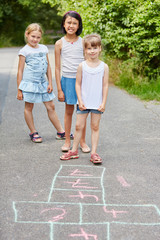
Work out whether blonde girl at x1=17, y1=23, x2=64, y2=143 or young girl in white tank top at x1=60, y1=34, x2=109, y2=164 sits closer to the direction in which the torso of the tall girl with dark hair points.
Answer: the young girl in white tank top

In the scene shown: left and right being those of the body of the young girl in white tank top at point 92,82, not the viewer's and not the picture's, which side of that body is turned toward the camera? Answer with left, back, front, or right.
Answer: front

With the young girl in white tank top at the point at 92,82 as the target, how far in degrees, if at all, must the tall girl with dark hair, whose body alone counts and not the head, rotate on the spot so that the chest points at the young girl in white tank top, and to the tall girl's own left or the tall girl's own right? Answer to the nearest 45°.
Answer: approximately 45° to the tall girl's own left

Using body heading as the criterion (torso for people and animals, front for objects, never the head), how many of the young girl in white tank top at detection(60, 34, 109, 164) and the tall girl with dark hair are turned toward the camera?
2

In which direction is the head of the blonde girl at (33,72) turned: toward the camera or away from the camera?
toward the camera

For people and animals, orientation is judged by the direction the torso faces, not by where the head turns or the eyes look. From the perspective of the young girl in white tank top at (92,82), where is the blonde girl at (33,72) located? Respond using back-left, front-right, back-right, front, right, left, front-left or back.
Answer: back-right

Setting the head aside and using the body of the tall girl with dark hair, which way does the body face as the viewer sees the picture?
toward the camera

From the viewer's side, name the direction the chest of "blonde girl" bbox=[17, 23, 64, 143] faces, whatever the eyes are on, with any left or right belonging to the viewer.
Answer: facing the viewer and to the right of the viewer

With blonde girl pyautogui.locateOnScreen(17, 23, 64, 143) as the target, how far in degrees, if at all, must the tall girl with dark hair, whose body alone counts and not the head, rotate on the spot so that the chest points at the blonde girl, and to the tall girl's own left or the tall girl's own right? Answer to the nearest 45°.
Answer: approximately 135° to the tall girl's own right

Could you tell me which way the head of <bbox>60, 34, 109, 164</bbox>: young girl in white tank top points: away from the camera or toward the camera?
toward the camera

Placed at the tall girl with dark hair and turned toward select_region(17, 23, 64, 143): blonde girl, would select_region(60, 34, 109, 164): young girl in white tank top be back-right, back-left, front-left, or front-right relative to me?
back-left

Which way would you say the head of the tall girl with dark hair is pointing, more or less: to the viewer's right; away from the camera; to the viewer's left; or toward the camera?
toward the camera

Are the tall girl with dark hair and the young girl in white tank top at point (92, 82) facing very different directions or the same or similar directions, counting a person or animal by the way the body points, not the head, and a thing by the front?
same or similar directions
